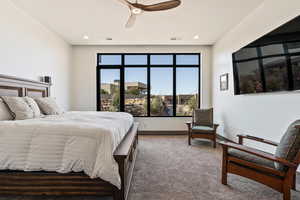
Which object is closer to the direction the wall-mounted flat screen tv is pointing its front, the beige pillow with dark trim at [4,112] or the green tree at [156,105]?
the beige pillow with dark trim

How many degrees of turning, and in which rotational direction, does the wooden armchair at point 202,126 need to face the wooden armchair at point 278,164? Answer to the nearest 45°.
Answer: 0° — it already faces it

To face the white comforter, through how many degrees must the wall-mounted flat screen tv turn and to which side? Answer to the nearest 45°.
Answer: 0° — it already faces it

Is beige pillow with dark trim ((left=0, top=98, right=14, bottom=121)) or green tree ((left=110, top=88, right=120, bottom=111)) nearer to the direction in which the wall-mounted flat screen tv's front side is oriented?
the beige pillow with dark trim

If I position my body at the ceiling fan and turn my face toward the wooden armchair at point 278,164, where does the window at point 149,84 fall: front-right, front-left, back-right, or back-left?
back-left

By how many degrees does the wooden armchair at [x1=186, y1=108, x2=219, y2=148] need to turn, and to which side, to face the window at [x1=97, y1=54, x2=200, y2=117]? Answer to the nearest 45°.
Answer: approximately 135° to its right

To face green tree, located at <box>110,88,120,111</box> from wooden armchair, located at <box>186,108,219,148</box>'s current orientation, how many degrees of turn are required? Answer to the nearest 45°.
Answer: approximately 90° to its right

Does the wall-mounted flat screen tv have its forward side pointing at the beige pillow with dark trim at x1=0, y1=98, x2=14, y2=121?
yes

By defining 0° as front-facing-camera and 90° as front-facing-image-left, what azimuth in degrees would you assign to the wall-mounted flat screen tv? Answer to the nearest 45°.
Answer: approximately 45°
